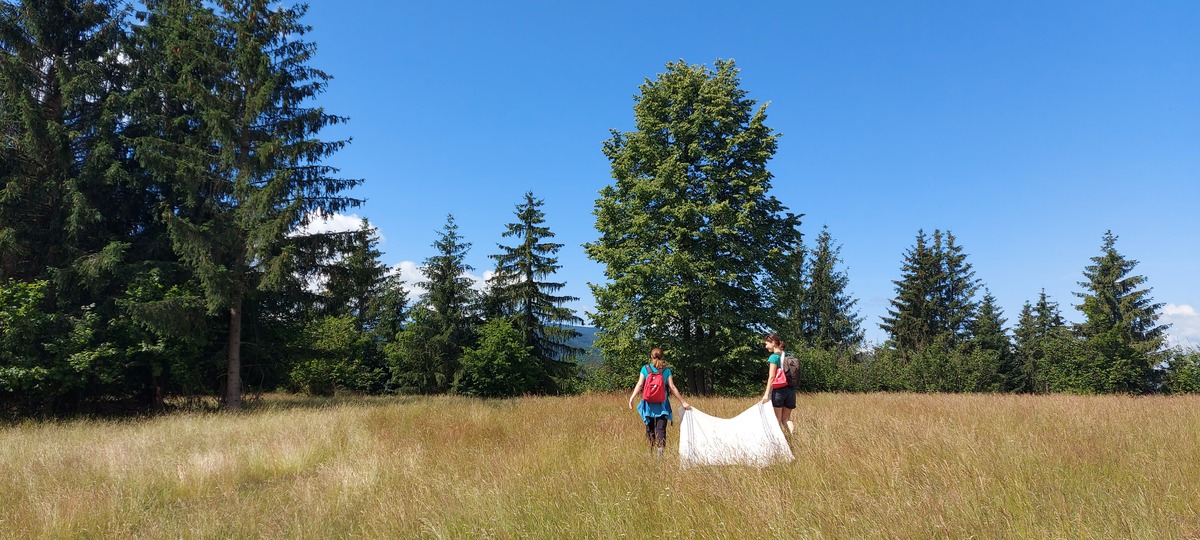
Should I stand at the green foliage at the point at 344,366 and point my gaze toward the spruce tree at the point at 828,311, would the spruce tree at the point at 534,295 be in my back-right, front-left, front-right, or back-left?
front-right

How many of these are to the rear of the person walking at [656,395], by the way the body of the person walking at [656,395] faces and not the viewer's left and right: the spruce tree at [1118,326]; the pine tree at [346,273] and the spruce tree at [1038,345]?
0

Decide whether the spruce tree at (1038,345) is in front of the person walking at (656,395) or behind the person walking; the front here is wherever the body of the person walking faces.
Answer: in front

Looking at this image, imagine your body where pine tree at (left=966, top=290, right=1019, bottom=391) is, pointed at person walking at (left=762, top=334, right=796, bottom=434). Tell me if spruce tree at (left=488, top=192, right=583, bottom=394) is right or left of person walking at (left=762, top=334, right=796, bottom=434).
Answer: right

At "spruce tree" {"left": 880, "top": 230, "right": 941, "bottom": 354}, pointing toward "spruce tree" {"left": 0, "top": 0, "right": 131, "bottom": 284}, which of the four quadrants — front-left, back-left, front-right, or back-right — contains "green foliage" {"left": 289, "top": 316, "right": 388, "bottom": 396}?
front-right

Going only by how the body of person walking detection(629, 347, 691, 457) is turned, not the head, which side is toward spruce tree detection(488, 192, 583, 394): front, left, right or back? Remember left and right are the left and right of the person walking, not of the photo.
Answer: front

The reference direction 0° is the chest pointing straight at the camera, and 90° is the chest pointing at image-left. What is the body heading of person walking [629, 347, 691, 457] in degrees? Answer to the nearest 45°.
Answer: approximately 180°

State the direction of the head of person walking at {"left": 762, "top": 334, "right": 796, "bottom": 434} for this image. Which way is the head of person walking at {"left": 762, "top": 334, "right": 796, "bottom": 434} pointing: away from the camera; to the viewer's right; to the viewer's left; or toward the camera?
to the viewer's left

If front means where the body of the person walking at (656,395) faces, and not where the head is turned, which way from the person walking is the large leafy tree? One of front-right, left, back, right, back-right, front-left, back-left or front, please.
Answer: front

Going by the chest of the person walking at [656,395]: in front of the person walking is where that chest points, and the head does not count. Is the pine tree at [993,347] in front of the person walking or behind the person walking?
in front
